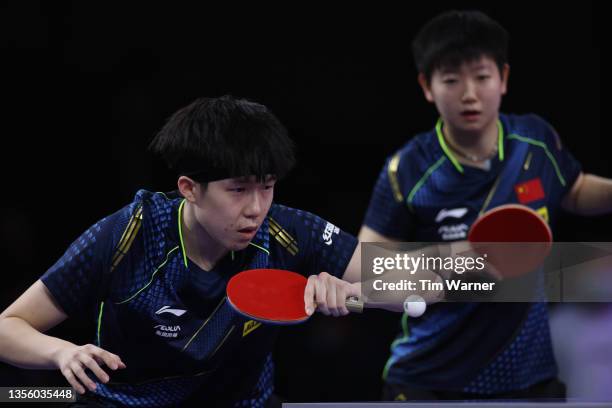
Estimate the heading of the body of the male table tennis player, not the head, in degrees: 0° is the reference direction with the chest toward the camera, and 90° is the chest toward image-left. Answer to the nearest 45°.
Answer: approximately 315°
